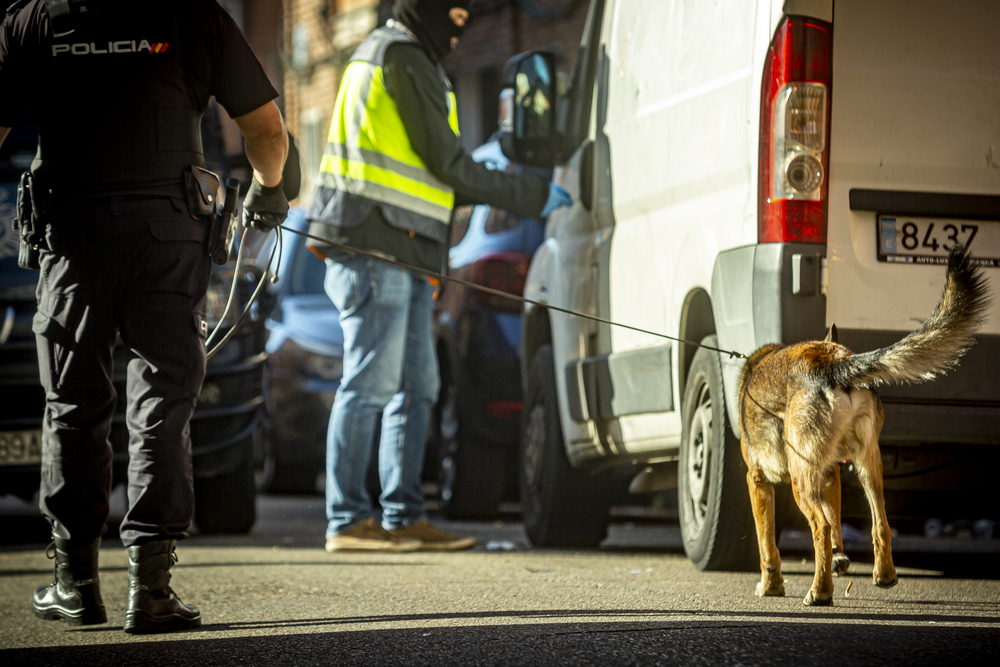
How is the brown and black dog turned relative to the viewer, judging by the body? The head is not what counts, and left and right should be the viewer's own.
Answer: facing away from the viewer and to the left of the viewer

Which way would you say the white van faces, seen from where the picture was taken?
facing away from the viewer and to the left of the viewer

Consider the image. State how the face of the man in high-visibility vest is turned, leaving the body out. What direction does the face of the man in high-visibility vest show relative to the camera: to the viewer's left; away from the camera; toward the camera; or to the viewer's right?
to the viewer's right

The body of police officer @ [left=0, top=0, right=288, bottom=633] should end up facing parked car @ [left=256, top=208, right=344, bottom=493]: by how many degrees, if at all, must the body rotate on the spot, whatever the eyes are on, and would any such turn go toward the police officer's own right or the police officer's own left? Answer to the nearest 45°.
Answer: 0° — they already face it

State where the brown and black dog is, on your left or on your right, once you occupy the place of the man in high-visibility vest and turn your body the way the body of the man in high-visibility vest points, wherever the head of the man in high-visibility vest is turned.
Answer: on your right

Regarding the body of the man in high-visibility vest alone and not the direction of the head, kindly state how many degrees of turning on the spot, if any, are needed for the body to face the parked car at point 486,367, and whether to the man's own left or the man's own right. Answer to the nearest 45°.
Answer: approximately 90° to the man's own left

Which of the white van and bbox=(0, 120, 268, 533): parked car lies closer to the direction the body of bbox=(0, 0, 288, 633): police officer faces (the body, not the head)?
the parked car

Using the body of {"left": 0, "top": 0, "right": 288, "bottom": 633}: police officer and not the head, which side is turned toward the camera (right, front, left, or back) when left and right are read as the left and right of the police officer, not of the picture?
back

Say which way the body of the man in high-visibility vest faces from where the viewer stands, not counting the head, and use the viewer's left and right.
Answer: facing to the right of the viewer
